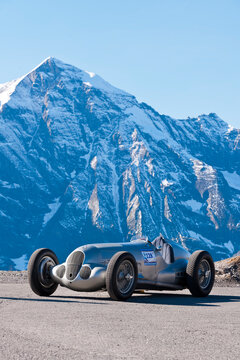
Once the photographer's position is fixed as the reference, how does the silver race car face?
facing the viewer and to the left of the viewer
